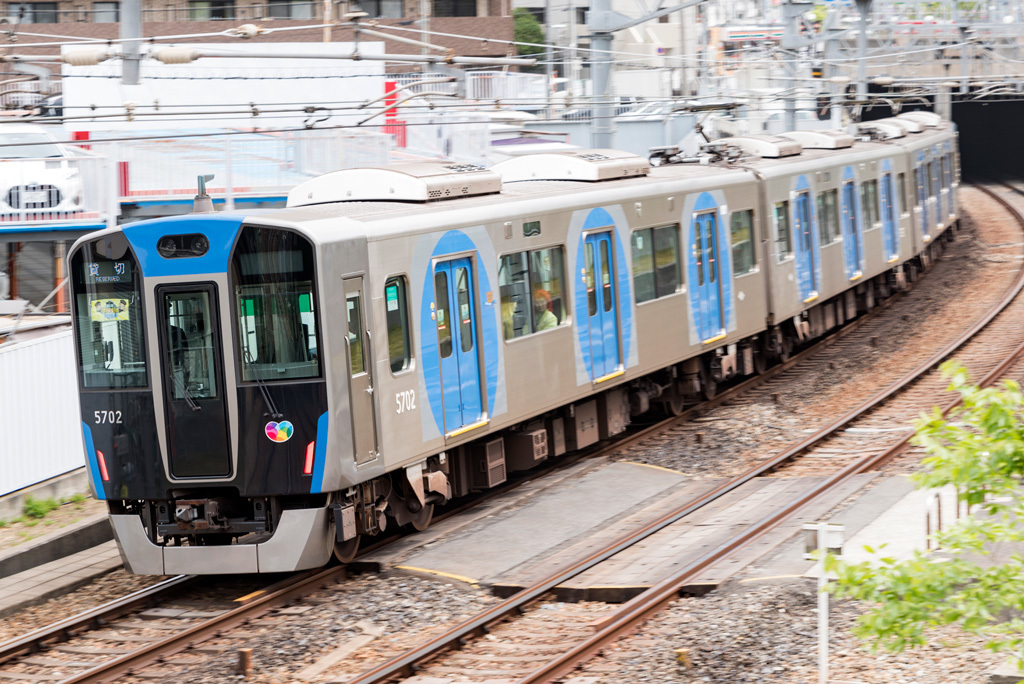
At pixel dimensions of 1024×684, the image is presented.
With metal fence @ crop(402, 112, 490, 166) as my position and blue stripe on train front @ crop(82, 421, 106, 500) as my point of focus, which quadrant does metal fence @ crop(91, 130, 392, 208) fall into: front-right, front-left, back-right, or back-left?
front-right

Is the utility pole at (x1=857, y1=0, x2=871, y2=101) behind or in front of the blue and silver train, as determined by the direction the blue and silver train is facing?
behind

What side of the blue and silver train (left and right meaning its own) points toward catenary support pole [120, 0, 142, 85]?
right

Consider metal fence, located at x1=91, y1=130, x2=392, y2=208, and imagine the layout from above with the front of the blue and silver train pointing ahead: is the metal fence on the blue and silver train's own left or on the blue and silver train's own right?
on the blue and silver train's own right

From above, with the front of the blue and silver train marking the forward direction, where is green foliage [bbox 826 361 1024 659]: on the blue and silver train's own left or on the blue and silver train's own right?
on the blue and silver train's own left

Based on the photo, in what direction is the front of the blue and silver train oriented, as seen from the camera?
facing the viewer and to the left of the viewer

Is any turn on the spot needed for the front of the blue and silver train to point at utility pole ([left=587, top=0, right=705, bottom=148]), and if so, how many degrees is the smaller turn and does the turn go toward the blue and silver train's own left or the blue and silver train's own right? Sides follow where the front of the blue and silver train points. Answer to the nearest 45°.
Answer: approximately 135° to the blue and silver train's own right
